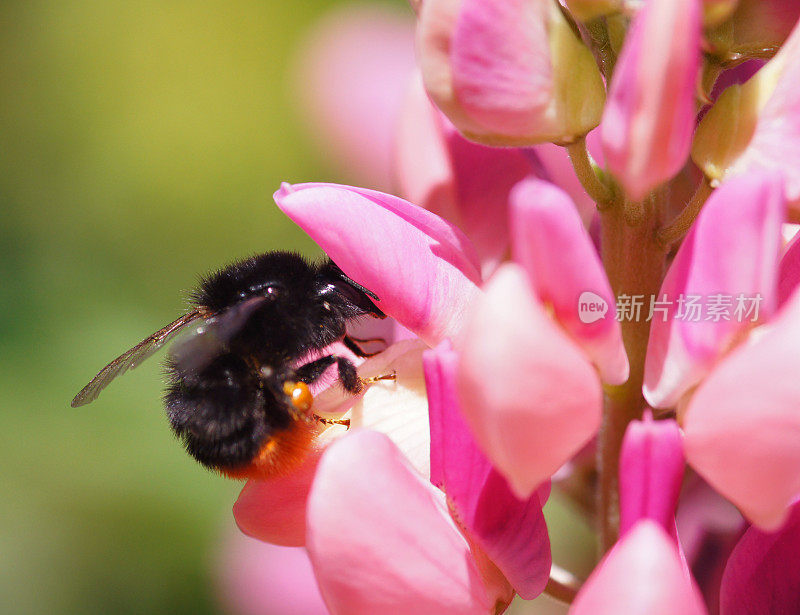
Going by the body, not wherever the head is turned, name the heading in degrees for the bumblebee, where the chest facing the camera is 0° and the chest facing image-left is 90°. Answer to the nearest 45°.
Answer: approximately 270°
